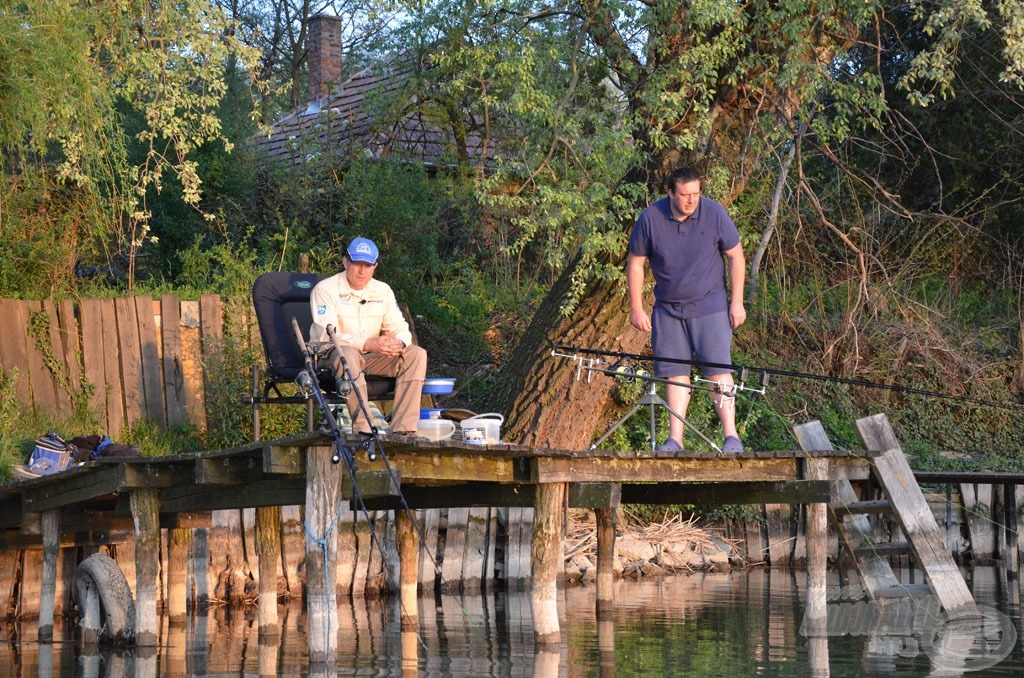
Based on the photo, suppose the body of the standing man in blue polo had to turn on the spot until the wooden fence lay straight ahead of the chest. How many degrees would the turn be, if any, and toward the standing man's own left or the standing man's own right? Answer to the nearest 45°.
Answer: approximately 135° to the standing man's own right

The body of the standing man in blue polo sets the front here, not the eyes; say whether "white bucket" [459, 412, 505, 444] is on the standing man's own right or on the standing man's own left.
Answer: on the standing man's own right

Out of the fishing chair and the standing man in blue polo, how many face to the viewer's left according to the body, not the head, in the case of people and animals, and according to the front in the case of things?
0

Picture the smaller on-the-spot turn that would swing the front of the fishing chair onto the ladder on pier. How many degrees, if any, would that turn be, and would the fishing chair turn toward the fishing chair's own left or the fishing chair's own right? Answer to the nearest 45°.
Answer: approximately 45° to the fishing chair's own left

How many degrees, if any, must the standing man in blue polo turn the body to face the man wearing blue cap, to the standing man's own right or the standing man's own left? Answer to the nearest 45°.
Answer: approximately 90° to the standing man's own right

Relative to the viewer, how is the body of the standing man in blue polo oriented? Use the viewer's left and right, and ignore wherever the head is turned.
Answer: facing the viewer

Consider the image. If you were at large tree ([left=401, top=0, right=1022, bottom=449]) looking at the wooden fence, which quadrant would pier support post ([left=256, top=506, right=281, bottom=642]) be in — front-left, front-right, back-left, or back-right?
front-left

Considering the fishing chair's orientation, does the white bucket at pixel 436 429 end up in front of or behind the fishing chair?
in front

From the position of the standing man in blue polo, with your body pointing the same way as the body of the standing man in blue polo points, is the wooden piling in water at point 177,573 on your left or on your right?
on your right

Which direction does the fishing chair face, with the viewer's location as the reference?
facing the viewer and to the right of the viewer

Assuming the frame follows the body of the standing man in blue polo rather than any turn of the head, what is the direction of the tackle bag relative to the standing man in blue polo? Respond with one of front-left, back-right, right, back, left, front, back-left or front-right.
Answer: right

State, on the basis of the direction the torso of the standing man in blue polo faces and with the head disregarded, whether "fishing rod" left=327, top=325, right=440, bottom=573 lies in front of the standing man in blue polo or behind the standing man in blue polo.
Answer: in front
